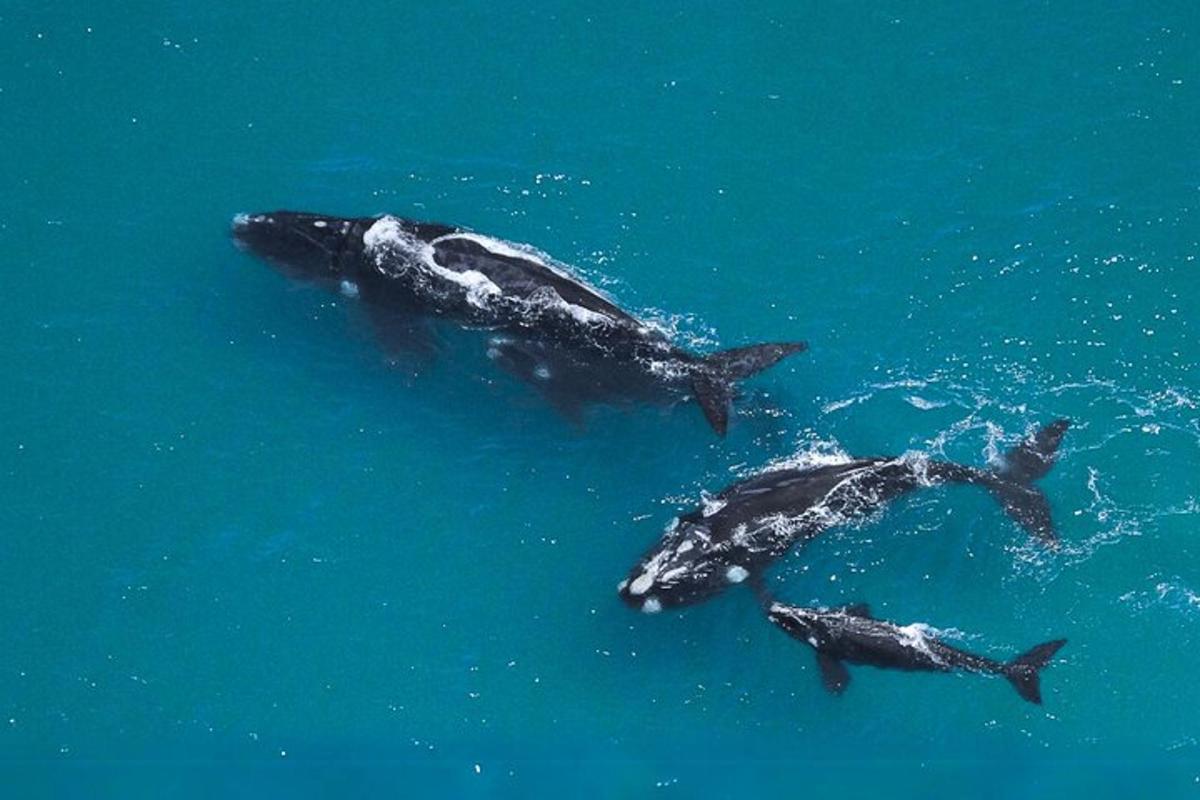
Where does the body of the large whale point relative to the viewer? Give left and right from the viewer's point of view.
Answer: facing away from the viewer and to the left of the viewer

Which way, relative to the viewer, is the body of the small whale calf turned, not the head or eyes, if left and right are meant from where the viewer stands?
facing to the left of the viewer
